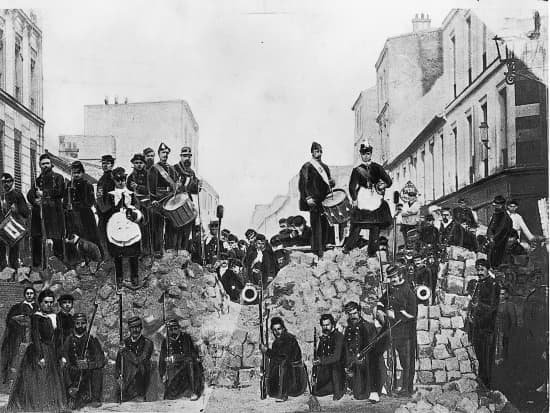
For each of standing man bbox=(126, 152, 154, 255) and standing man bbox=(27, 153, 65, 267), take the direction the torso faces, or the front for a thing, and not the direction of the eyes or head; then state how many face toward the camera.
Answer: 2

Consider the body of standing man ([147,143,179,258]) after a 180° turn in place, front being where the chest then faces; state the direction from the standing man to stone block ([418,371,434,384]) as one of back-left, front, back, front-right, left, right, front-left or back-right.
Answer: back-right

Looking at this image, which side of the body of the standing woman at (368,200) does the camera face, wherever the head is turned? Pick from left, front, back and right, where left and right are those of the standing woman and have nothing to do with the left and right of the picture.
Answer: front

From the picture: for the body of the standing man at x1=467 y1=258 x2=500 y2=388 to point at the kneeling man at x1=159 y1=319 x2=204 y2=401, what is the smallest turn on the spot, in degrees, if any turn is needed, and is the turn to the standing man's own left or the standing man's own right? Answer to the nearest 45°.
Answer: approximately 45° to the standing man's own right

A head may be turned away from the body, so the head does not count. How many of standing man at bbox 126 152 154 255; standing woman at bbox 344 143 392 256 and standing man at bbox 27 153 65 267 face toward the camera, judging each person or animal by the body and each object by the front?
3

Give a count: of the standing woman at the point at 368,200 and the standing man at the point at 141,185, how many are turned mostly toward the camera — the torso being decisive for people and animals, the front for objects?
2

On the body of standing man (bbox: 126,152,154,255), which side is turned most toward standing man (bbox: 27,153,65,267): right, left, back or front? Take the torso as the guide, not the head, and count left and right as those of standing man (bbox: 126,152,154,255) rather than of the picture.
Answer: right

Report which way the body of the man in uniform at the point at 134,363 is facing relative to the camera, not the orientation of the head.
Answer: toward the camera

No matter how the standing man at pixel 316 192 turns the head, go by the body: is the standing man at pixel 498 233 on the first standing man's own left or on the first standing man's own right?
on the first standing man's own left

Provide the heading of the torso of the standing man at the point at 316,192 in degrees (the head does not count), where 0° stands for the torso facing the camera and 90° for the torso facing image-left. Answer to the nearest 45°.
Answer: approximately 315°
